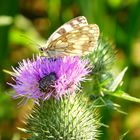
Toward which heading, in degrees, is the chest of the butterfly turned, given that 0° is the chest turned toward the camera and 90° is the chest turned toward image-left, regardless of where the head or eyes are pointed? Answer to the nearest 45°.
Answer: approximately 90°
